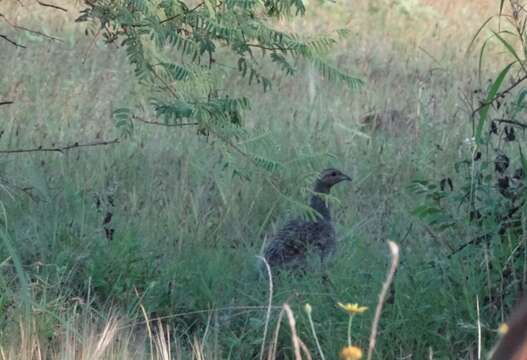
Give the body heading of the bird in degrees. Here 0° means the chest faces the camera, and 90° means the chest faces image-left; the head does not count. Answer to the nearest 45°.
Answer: approximately 270°
